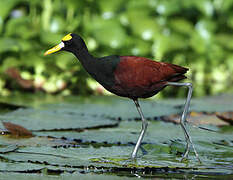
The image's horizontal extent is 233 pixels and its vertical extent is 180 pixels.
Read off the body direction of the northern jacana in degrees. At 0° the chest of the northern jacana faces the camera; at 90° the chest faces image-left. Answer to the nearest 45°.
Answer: approximately 90°

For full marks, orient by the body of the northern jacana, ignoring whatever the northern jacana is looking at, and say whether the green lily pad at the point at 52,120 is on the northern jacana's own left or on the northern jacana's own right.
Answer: on the northern jacana's own right

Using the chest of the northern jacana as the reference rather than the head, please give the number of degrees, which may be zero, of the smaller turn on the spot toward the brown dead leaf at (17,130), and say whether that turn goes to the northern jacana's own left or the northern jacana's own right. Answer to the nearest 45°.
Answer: approximately 45° to the northern jacana's own right
